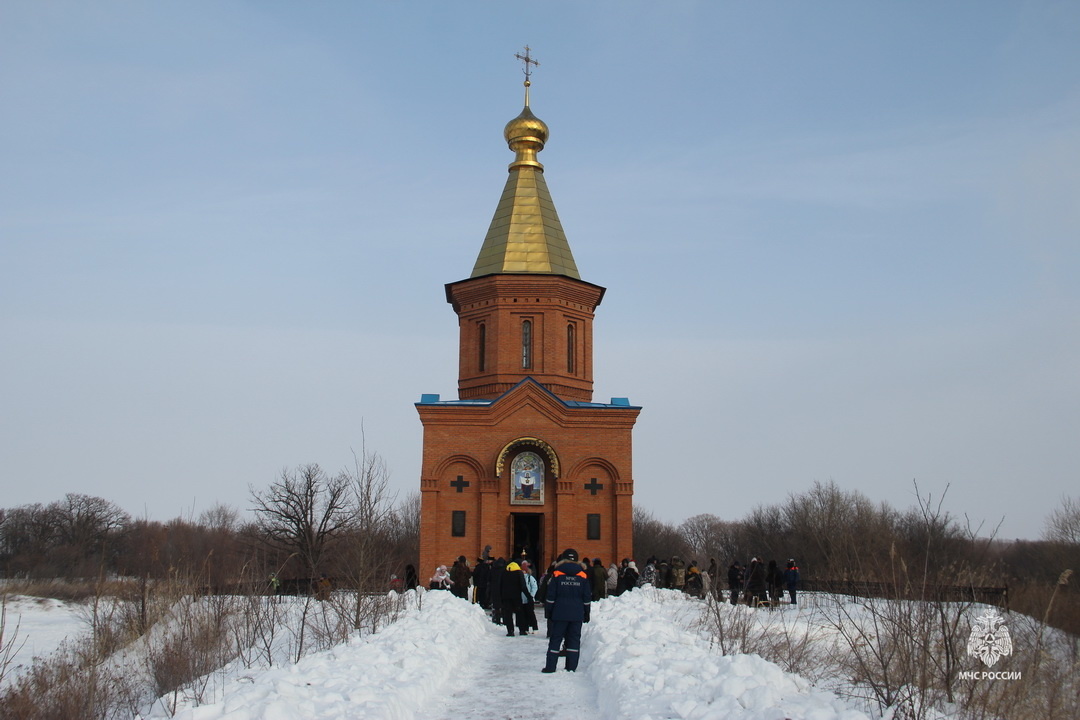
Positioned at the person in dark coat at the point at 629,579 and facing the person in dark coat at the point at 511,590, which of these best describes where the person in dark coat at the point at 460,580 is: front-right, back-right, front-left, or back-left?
front-right

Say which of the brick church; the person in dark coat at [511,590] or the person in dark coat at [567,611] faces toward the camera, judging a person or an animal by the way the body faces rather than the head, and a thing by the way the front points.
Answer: the brick church

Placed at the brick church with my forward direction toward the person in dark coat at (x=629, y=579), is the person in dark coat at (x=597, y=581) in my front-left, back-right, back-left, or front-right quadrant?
front-right

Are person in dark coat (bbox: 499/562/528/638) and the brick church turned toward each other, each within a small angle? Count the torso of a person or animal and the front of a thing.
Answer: yes

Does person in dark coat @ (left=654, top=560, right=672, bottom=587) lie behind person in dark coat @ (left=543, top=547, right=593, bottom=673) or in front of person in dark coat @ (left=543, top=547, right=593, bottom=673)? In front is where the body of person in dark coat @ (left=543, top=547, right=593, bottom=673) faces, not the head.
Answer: in front

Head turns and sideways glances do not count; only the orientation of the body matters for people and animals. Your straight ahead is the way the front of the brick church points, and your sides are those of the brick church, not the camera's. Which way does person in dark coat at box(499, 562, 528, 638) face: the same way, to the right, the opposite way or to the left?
the opposite way

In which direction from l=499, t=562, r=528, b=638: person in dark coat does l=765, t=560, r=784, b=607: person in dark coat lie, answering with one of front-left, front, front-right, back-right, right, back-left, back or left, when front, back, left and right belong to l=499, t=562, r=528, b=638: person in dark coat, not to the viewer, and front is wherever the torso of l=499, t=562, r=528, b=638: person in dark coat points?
front-right

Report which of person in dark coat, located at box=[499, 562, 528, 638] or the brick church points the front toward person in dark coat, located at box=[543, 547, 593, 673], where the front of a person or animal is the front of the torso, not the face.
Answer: the brick church

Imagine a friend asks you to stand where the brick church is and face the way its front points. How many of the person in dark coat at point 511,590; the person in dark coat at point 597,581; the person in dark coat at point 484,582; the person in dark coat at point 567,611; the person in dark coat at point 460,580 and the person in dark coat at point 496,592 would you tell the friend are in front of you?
6

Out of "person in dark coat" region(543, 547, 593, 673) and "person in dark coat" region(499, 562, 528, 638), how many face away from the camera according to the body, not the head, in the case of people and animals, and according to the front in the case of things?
2

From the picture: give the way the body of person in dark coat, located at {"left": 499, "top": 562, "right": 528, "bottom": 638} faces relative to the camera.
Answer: away from the camera

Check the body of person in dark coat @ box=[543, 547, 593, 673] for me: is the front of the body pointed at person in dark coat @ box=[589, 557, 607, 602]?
yes

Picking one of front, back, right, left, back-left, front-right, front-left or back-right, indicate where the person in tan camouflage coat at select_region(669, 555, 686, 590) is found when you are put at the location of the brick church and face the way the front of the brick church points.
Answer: front-left

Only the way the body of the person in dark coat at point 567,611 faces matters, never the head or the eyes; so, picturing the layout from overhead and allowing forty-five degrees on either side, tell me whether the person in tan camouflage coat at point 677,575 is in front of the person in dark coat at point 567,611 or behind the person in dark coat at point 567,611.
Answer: in front

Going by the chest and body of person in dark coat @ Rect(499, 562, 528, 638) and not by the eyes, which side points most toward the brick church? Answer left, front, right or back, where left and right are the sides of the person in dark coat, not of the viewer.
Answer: front

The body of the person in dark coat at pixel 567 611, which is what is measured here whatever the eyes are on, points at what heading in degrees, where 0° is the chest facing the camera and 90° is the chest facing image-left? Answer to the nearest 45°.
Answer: approximately 180°

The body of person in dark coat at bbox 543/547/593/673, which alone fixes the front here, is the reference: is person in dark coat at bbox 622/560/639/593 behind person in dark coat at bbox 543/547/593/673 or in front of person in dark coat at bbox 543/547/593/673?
in front

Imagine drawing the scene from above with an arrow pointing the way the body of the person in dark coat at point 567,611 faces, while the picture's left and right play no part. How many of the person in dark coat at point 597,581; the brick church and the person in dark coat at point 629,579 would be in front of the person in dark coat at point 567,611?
3

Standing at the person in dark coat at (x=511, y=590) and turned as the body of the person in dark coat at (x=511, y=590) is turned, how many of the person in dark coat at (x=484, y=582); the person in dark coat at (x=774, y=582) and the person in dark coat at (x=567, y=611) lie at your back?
1

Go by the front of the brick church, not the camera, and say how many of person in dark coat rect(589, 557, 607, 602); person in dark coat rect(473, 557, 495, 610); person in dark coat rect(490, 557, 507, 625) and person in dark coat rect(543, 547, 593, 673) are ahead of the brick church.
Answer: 4

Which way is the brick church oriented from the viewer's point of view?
toward the camera

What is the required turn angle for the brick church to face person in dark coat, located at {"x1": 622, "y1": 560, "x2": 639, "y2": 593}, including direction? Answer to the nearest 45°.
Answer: approximately 45° to its left
